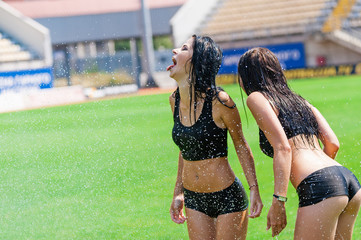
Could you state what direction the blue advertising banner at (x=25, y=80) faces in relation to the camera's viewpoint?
facing the viewer

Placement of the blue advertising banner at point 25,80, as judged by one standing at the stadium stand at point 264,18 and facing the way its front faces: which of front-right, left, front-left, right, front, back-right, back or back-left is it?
front-right

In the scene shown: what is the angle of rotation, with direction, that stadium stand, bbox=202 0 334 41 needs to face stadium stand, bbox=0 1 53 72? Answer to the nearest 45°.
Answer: approximately 45° to its right

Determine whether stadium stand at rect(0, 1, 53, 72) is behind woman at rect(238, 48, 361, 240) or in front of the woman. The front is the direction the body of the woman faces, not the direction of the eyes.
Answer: in front

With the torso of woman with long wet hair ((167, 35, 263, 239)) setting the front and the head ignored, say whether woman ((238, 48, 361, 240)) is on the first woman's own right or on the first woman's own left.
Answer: on the first woman's own left

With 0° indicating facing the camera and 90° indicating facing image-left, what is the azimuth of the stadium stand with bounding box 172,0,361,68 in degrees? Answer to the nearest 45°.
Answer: approximately 0°

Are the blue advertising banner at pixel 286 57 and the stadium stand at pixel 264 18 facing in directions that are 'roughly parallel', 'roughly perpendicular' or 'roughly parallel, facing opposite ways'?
roughly parallel

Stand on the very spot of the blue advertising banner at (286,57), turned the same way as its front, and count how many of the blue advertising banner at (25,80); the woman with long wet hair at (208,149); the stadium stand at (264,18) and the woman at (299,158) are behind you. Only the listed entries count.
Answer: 1

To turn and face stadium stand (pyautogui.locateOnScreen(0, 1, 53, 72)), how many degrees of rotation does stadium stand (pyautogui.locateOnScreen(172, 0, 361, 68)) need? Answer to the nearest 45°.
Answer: approximately 90° to its right

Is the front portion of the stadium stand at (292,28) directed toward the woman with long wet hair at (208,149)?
yes

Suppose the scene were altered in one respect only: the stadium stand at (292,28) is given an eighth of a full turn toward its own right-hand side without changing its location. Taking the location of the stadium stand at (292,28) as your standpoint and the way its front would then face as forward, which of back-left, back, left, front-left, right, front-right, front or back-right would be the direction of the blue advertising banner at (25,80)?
front

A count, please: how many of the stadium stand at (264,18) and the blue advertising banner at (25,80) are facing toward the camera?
2

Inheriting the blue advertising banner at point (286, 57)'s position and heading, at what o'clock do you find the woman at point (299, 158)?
The woman is roughly at 12 o'clock from the blue advertising banner.

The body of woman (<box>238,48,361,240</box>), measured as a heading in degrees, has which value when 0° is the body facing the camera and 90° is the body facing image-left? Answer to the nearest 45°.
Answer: approximately 135°

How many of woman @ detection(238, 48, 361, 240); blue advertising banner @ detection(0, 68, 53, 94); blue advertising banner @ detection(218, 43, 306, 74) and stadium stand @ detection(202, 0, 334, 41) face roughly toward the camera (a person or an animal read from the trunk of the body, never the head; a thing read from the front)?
3

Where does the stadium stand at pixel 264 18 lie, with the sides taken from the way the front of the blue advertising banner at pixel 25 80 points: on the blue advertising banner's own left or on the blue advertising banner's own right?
on the blue advertising banner's own left

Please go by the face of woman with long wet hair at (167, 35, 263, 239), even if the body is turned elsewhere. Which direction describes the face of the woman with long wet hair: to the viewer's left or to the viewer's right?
to the viewer's left

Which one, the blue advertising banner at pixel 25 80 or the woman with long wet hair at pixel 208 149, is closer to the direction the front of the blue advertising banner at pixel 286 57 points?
the woman with long wet hair

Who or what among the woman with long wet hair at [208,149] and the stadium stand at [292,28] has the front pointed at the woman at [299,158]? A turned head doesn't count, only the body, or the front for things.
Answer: the stadium stand

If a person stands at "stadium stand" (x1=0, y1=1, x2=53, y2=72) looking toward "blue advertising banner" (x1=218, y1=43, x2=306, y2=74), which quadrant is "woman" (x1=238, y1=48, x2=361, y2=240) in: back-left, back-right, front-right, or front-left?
front-right
